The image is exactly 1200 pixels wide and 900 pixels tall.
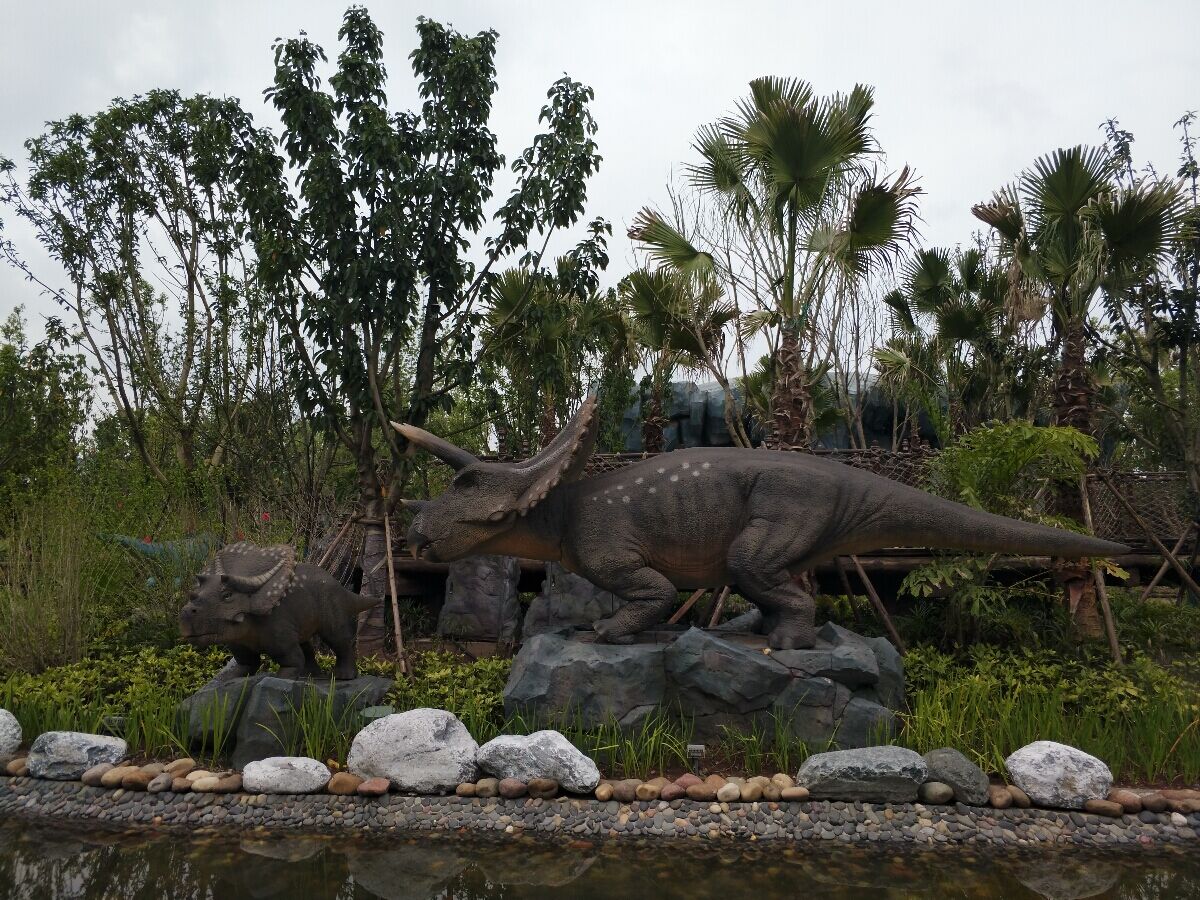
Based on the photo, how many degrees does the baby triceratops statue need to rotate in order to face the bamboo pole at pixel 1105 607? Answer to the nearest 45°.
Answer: approximately 135° to its left

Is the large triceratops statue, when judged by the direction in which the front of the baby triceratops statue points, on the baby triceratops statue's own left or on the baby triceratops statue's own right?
on the baby triceratops statue's own left

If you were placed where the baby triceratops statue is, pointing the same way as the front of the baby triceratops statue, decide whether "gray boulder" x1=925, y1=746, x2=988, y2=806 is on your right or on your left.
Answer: on your left

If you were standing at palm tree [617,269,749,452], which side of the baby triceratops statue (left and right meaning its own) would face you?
back

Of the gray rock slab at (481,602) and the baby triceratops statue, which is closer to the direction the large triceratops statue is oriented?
the baby triceratops statue

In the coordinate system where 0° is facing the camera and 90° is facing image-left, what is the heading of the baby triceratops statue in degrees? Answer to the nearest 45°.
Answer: approximately 45°

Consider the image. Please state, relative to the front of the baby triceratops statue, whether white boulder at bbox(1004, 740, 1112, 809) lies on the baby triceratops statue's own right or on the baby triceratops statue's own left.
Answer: on the baby triceratops statue's own left

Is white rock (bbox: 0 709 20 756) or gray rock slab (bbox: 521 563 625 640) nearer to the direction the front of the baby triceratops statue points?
the white rock

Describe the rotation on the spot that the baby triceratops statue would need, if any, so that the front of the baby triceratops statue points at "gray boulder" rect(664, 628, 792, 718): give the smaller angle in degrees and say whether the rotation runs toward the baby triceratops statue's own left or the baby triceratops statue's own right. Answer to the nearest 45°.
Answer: approximately 135° to the baby triceratops statue's own left

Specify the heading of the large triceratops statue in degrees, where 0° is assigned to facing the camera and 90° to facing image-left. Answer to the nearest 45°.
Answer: approximately 90°

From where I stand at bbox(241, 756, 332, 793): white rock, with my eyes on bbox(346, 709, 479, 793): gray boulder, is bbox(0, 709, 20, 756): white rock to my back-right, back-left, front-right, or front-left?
back-left

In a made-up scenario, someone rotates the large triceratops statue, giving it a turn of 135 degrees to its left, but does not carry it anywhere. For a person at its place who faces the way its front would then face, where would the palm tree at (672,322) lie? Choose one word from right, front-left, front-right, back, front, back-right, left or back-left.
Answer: back-left
